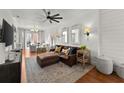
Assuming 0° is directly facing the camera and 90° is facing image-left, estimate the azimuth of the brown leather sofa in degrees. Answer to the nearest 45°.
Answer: approximately 45°

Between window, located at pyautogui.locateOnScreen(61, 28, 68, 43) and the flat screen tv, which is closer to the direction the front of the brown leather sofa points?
the flat screen tv

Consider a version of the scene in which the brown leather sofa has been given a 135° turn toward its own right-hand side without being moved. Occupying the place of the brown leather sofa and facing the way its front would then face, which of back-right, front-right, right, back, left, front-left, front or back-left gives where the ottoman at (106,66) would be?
back-right

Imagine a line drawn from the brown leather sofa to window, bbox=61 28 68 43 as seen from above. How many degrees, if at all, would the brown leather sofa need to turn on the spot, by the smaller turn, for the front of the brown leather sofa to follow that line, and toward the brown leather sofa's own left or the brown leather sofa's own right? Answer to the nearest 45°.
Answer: approximately 135° to the brown leather sofa's own right
